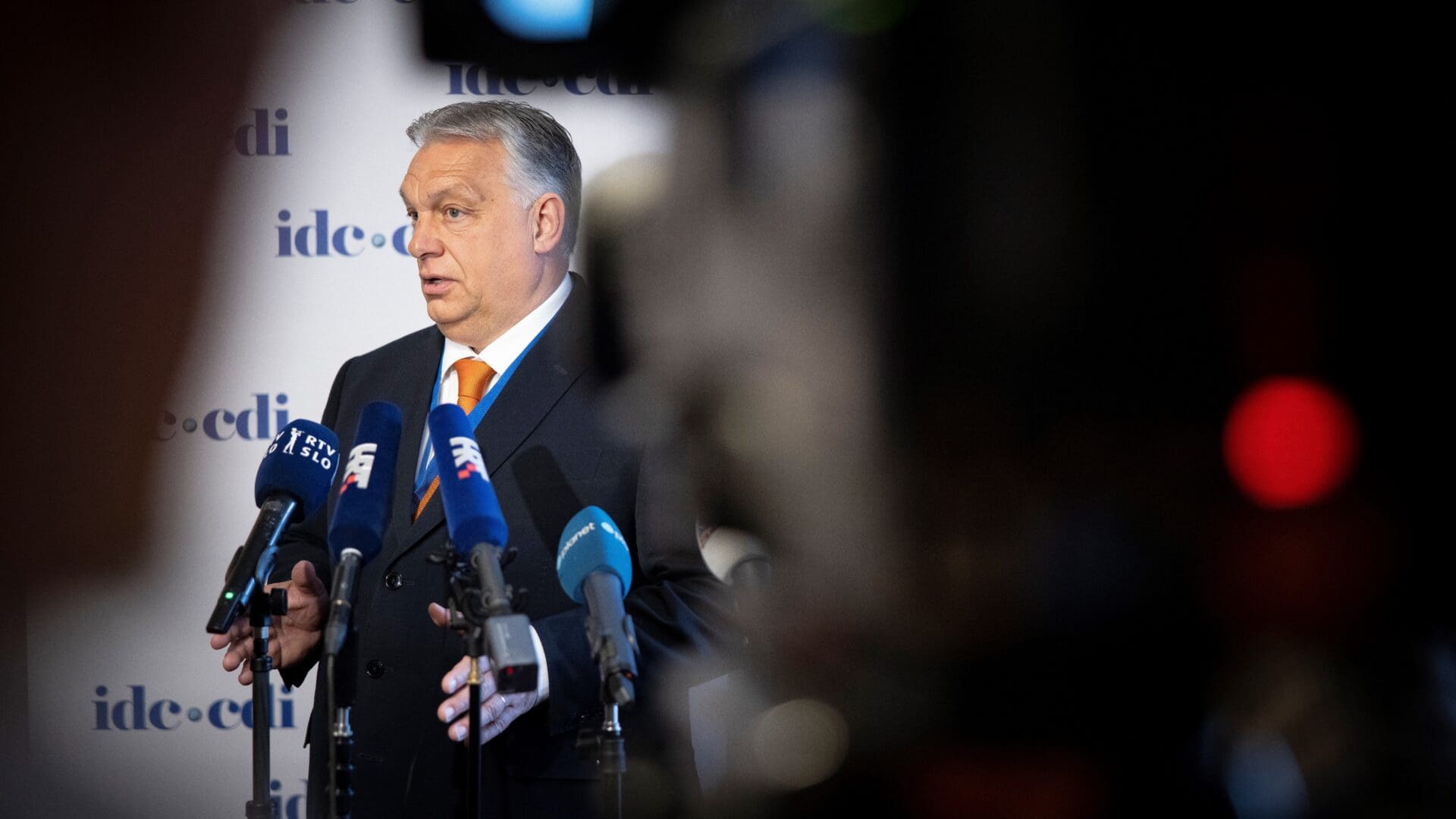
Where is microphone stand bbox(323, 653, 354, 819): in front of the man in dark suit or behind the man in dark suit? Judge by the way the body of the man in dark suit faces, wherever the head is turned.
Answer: in front

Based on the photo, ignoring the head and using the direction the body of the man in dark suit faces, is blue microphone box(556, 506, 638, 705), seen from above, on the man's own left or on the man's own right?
on the man's own left

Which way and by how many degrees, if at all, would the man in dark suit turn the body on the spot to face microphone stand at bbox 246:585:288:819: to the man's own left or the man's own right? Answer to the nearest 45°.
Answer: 0° — they already face it

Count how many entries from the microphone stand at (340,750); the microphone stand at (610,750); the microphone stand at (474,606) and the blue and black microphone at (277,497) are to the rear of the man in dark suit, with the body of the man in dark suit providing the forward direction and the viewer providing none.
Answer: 0

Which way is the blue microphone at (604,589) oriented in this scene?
away from the camera

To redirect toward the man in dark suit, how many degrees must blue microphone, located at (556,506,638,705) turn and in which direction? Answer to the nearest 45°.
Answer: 0° — it already faces them

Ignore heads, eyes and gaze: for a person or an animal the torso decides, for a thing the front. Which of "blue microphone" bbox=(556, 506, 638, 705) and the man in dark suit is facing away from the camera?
the blue microphone

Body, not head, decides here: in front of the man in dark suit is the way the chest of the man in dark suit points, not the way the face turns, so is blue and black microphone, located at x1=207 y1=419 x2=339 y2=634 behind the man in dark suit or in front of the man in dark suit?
in front

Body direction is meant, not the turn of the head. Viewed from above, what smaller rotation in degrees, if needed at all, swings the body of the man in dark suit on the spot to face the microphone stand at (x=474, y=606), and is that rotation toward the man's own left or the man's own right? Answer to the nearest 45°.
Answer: approximately 45° to the man's own left

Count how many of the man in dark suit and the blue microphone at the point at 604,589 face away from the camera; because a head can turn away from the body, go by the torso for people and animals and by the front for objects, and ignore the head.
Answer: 1

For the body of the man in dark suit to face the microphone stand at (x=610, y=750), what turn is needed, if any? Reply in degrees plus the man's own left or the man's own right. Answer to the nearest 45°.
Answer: approximately 45° to the man's own left
